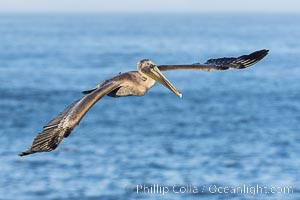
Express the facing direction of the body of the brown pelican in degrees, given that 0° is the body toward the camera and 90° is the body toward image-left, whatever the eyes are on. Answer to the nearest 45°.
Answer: approximately 315°
